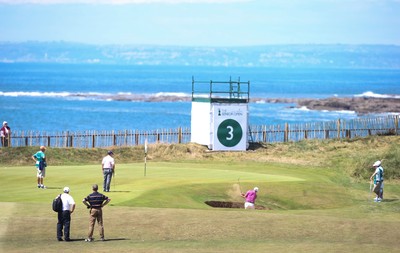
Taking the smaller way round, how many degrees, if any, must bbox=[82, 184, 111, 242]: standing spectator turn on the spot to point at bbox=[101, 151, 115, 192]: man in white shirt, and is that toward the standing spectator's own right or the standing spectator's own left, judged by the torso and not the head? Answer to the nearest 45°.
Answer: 0° — they already face them

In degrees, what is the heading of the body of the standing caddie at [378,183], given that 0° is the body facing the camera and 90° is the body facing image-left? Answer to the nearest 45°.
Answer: approximately 90°

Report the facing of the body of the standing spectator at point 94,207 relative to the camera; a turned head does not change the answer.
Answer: away from the camera

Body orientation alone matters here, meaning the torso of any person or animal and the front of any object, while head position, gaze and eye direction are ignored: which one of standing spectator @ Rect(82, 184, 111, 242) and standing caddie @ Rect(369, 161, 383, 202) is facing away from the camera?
standing spectator @ Rect(82, 184, 111, 242)

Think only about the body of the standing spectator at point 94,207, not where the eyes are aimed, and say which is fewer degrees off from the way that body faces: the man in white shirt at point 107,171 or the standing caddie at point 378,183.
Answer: the man in white shirt

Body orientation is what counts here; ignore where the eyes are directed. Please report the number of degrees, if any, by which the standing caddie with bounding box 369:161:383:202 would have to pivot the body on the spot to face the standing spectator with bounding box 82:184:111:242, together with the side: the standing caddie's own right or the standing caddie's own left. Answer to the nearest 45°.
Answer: approximately 45° to the standing caddie's own left

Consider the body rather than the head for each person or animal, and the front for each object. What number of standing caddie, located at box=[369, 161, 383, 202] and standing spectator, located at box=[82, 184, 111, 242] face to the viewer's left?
1
